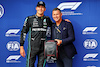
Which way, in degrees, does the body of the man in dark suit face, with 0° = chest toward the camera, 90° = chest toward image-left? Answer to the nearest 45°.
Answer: approximately 45°
